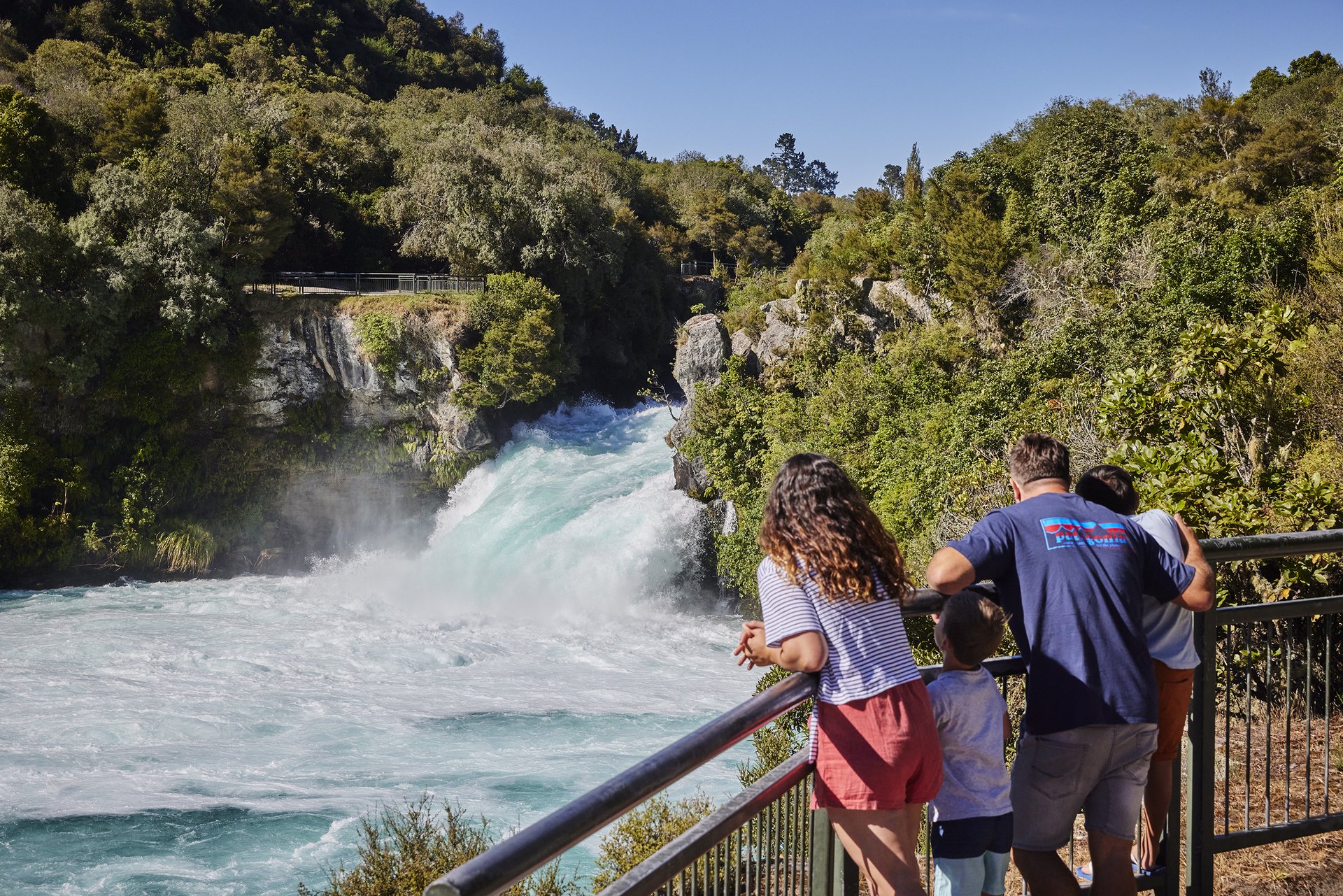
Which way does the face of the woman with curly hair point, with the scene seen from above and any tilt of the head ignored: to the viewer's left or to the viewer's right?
to the viewer's left

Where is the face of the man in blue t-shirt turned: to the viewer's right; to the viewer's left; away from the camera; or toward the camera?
away from the camera

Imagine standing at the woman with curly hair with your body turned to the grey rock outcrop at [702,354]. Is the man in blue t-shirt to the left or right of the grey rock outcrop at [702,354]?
right

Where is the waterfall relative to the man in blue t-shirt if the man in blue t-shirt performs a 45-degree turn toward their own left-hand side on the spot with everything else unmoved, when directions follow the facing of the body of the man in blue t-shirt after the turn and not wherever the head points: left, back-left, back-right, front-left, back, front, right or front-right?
front

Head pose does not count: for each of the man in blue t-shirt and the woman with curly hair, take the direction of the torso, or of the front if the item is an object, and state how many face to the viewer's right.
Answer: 0

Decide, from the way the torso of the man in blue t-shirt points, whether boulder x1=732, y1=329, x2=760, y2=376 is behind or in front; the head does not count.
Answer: in front

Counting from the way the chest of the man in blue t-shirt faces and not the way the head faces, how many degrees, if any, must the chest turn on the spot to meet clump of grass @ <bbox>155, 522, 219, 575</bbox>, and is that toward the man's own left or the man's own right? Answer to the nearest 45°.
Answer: approximately 45° to the man's own left

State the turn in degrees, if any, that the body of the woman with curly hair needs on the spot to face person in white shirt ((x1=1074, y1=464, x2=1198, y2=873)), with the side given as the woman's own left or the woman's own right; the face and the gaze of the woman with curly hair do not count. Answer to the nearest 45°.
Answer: approximately 90° to the woman's own right

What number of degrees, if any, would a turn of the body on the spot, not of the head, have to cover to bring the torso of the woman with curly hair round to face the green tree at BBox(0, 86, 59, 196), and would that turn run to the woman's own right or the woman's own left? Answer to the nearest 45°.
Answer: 0° — they already face it

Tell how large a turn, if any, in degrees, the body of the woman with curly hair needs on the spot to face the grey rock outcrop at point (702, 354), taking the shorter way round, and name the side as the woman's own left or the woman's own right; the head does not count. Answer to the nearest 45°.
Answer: approximately 45° to the woman's own right

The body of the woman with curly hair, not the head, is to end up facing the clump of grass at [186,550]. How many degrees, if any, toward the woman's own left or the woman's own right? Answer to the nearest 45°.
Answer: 0° — they already face it

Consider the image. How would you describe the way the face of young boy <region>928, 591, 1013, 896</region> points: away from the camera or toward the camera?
away from the camera

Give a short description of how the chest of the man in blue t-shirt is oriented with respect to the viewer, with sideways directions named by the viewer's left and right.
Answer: facing away from the viewer
